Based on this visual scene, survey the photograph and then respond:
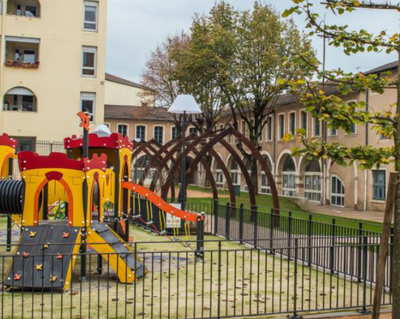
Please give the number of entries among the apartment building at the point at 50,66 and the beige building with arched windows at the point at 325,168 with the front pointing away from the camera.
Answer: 0

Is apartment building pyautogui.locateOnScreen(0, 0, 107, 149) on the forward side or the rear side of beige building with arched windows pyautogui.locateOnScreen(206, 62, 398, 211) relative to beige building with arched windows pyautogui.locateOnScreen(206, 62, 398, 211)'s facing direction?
on the forward side

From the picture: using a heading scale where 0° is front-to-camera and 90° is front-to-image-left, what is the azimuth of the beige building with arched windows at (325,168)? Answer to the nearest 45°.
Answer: approximately 45°

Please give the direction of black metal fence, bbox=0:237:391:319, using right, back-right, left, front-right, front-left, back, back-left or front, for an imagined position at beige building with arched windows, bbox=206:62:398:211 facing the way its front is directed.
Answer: front-left

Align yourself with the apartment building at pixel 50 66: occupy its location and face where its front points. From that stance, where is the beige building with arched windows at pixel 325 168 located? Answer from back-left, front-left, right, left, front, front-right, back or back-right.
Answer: left

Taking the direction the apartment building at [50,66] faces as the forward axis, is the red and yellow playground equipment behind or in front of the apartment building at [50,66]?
in front

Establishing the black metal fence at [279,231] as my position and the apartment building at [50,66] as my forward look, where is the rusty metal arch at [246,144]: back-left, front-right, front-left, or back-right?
front-right

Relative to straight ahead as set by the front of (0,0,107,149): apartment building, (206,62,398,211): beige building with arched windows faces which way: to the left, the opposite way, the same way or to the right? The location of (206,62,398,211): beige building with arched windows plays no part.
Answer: to the right

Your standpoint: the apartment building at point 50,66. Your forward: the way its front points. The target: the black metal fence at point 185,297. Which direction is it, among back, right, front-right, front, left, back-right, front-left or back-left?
front

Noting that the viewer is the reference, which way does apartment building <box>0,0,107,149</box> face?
facing the viewer
